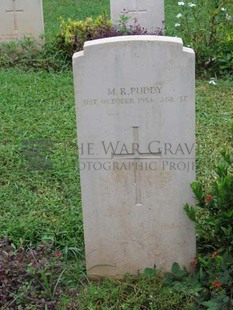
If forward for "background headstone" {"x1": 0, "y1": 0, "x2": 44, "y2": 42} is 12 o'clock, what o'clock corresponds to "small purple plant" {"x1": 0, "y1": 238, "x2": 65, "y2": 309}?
The small purple plant is roughly at 12 o'clock from the background headstone.

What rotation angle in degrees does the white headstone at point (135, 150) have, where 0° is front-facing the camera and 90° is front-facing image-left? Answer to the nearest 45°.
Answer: approximately 0°

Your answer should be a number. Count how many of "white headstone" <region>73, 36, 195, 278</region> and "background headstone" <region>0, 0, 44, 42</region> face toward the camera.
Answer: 2

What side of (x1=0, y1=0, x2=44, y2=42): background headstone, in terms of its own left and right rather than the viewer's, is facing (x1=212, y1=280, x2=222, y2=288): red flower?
front

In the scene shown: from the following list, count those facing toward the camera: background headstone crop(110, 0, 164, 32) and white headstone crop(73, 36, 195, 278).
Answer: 2

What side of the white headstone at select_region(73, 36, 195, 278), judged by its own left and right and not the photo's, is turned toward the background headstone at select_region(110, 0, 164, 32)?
back

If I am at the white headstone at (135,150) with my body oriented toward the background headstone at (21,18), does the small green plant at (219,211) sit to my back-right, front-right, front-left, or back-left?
back-right

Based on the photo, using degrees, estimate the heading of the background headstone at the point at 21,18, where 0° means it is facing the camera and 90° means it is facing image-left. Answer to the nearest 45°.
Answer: approximately 0°

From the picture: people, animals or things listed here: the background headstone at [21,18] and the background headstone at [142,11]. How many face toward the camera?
2

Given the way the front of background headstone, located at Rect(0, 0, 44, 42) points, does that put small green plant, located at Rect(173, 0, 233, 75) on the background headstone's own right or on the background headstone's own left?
on the background headstone's own left

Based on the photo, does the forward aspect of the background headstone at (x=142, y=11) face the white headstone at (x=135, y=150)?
yes

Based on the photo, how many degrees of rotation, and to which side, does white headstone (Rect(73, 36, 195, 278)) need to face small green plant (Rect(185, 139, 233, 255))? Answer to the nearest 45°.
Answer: approximately 90° to its left
